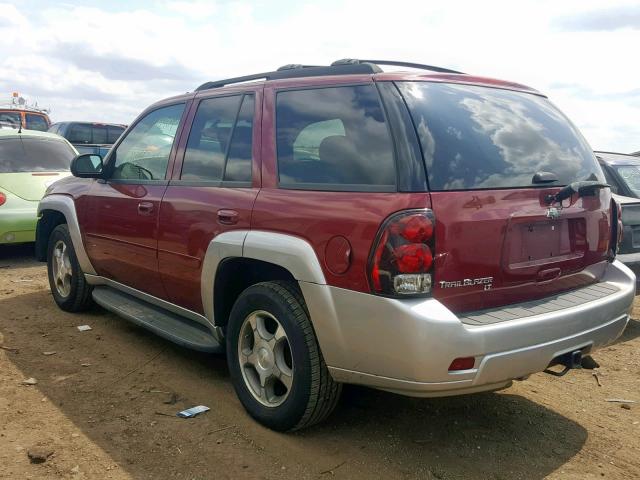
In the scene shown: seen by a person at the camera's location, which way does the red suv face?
facing away from the viewer and to the left of the viewer

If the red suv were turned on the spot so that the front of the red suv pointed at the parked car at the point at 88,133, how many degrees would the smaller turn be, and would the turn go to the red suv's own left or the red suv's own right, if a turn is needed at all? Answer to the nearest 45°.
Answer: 0° — it already faces it

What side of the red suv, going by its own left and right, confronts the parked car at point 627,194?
right

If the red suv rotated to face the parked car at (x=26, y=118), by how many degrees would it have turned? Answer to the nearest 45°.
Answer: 0° — it already faces it
